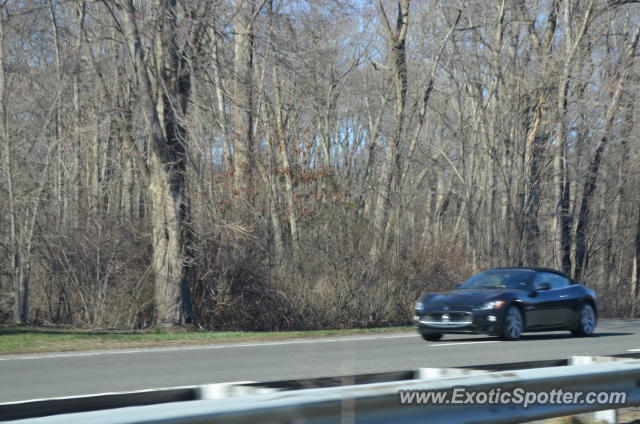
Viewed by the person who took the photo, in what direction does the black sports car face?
facing the viewer and to the left of the viewer
